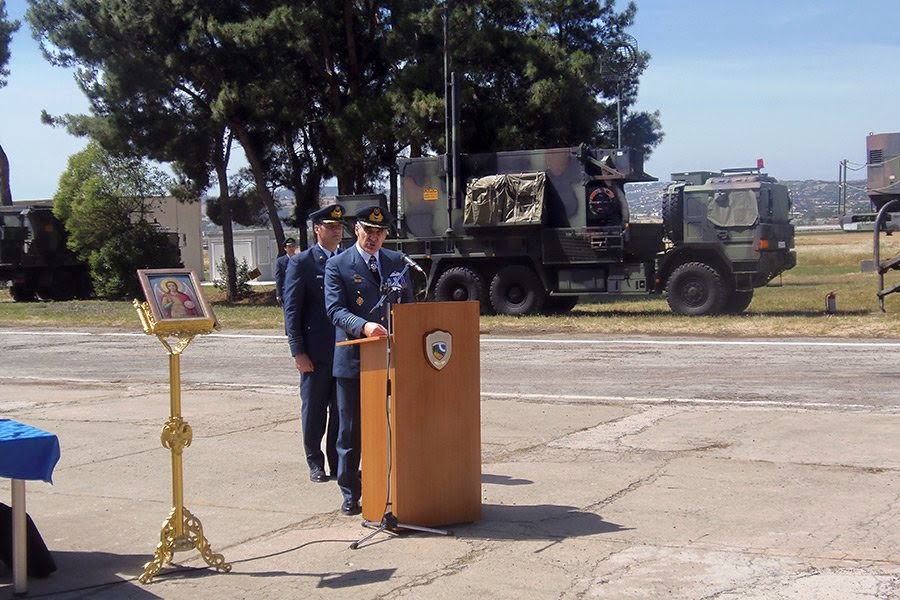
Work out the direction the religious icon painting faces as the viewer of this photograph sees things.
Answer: facing the viewer and to the right of the viewer

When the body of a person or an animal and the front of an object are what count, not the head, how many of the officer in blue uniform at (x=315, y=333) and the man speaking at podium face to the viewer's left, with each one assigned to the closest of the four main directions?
0

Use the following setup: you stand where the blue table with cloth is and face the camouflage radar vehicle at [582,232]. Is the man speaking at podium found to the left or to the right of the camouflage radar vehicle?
right

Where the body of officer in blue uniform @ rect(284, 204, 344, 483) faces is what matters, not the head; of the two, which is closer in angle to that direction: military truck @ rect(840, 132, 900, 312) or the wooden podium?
the wooden podium

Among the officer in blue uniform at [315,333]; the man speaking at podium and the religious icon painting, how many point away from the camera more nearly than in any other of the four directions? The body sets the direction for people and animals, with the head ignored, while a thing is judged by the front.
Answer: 0

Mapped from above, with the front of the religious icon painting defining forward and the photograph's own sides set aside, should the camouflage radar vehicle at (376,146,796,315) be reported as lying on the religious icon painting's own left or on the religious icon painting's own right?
on the religious icon painting's own left

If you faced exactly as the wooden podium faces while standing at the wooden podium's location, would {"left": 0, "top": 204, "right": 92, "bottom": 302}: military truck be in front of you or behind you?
behind

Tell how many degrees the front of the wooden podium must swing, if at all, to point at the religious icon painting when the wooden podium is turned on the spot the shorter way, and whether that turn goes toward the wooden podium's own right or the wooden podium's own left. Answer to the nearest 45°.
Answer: approximately 135° to the wooden podium's own right

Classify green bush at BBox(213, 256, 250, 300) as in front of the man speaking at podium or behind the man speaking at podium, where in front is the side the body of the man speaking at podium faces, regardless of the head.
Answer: behind

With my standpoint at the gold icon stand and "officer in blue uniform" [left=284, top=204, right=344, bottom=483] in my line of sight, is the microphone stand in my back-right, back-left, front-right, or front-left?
front-right

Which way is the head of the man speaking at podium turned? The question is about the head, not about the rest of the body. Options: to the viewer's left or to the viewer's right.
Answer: to the viewer's right

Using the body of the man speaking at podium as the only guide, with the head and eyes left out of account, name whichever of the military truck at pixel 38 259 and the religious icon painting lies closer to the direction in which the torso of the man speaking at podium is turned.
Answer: the religious icon painting
